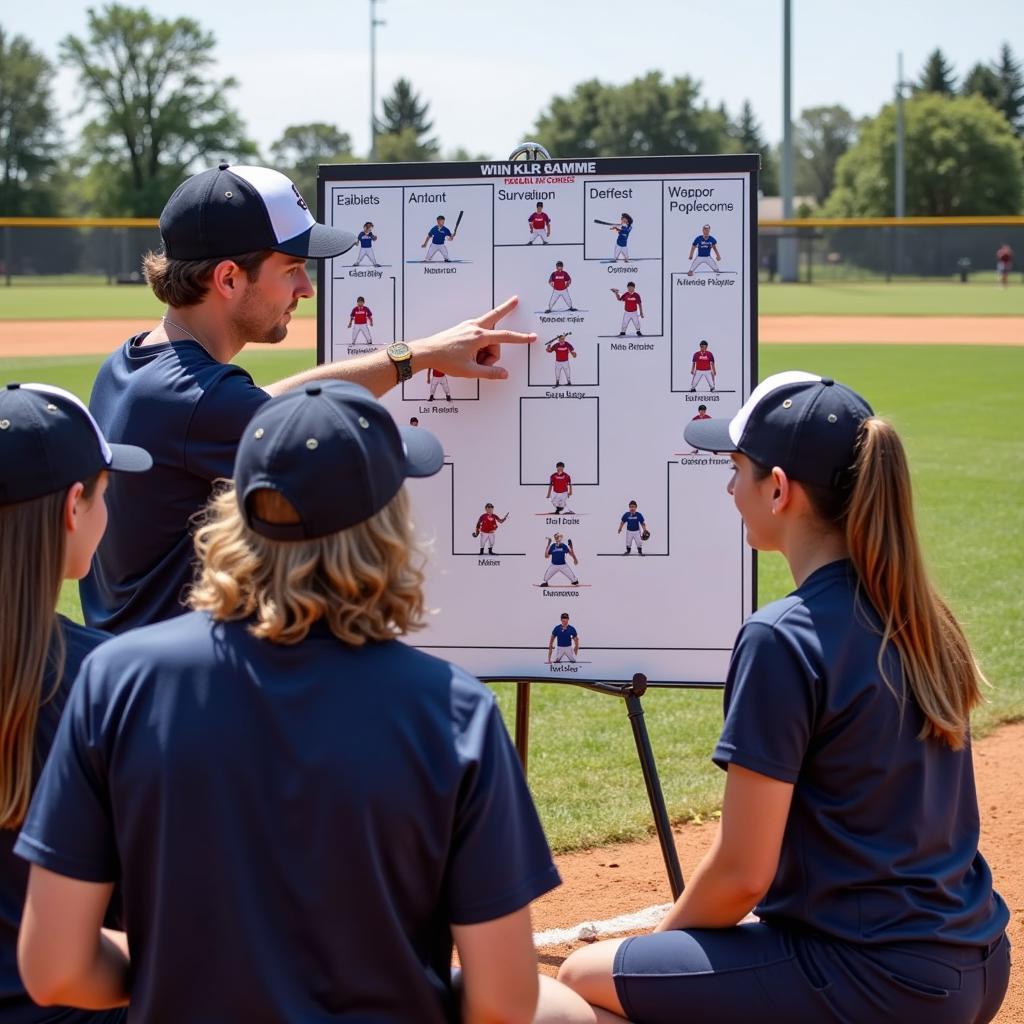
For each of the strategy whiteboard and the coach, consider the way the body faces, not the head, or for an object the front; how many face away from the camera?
0

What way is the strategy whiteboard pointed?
toward the camera

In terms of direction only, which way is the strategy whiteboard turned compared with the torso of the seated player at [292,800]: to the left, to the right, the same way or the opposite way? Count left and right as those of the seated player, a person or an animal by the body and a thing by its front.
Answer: the opposite way

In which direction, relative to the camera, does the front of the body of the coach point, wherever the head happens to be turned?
to the viewer's right

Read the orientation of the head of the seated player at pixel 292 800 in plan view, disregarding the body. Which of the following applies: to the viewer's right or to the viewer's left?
to the viewer's right

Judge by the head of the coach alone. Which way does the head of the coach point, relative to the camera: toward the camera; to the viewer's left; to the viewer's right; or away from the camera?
to the viewer's right

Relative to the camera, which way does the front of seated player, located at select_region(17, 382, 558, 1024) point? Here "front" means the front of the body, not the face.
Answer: away from the camera

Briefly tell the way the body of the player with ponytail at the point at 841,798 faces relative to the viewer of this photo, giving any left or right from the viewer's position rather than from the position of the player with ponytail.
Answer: facing away from the viewer and to the left of the viewer

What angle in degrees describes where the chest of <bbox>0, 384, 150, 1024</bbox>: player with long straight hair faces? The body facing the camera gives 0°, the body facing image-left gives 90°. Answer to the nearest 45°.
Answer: approximately 225°

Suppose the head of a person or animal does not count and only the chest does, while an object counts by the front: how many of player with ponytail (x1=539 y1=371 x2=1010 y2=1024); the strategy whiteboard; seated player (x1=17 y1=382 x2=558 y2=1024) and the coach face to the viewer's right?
1

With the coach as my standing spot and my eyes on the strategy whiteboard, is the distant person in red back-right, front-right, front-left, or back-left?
front-left

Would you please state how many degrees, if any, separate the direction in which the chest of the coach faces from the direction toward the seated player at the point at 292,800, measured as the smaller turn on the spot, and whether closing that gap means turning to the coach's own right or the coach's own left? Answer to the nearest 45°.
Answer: approximately 90° to the coach's own right

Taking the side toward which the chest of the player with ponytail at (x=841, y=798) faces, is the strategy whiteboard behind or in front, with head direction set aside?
in front

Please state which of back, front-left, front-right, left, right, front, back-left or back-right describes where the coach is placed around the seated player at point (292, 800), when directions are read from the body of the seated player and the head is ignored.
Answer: front
